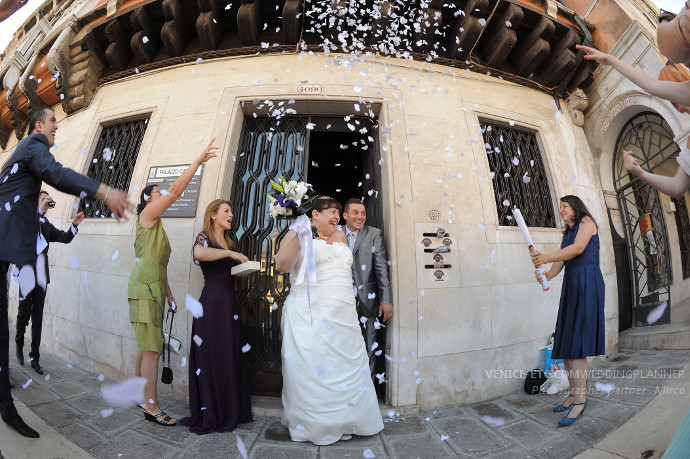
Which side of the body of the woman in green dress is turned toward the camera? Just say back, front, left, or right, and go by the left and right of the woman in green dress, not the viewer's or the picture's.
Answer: right

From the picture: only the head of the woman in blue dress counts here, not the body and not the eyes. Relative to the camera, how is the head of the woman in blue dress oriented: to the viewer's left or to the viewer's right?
to the viewer's left

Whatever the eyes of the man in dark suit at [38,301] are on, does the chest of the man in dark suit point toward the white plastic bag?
yes

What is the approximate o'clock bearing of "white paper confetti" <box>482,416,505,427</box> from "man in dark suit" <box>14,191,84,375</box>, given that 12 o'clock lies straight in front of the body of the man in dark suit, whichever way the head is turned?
The white paper confetti is roughly at 12 o'clock from the man in dark suit.

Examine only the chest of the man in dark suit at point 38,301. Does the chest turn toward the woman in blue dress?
yes

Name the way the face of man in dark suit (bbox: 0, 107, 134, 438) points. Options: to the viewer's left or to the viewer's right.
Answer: to the viewer's right

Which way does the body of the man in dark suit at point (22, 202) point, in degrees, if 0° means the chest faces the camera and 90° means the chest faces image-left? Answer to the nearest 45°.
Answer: approximately 270°
